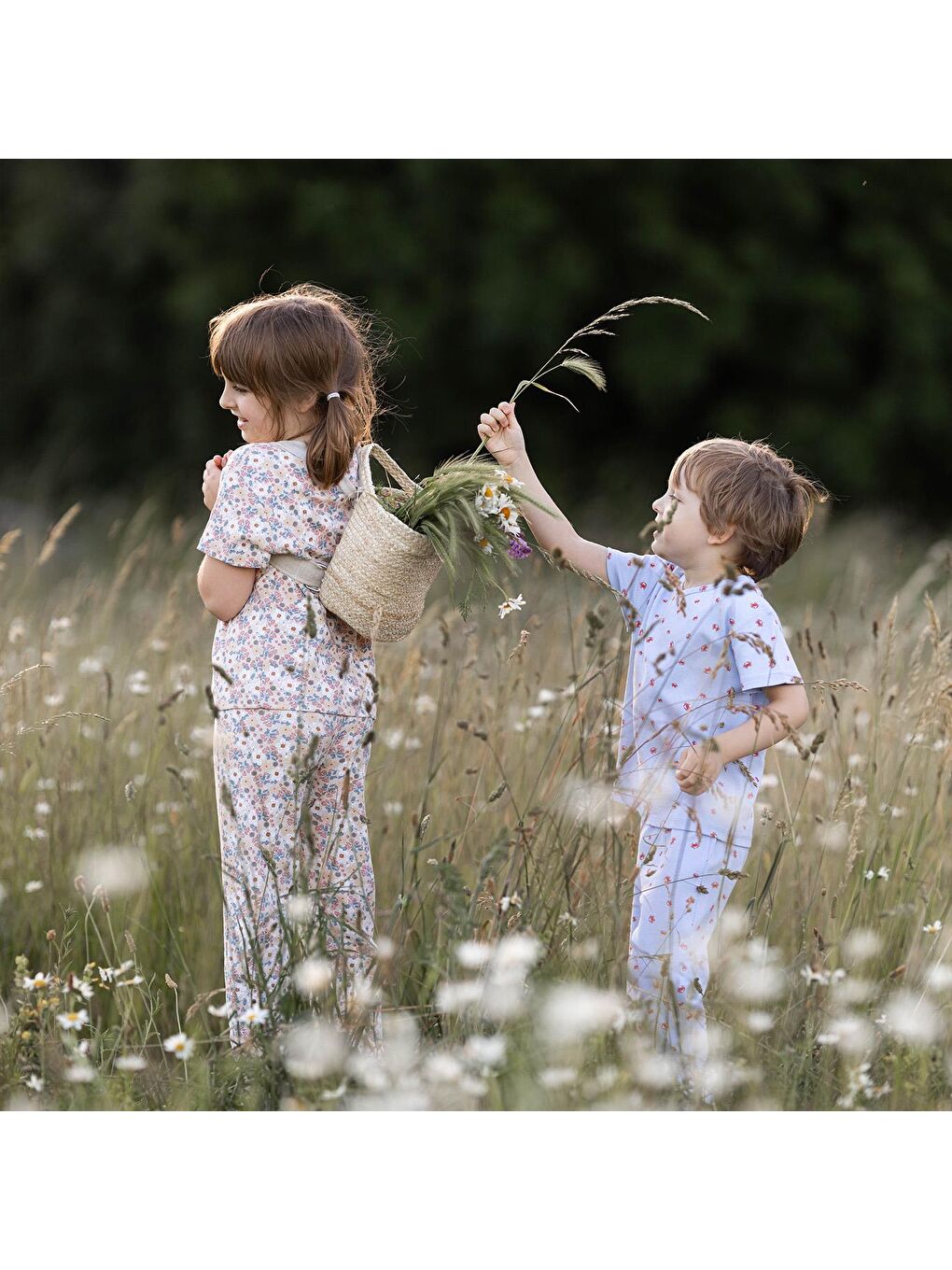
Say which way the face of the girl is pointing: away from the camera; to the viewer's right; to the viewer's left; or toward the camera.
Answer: to the viewer's left

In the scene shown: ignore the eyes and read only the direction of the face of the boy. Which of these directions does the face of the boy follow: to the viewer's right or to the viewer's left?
to the viewer's left

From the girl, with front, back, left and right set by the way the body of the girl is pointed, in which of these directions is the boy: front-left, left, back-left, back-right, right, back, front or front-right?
back-right

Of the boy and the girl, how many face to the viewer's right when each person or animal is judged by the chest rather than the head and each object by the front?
0

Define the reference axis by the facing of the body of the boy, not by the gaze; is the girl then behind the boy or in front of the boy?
in front

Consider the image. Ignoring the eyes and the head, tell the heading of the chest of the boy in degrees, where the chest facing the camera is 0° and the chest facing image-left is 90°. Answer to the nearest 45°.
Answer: approximately 45°

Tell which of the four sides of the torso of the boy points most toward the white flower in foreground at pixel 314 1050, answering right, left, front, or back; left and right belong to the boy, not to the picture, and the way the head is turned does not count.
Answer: front

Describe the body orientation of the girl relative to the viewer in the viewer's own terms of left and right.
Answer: facing away from the viewer and to the left of the viewer
